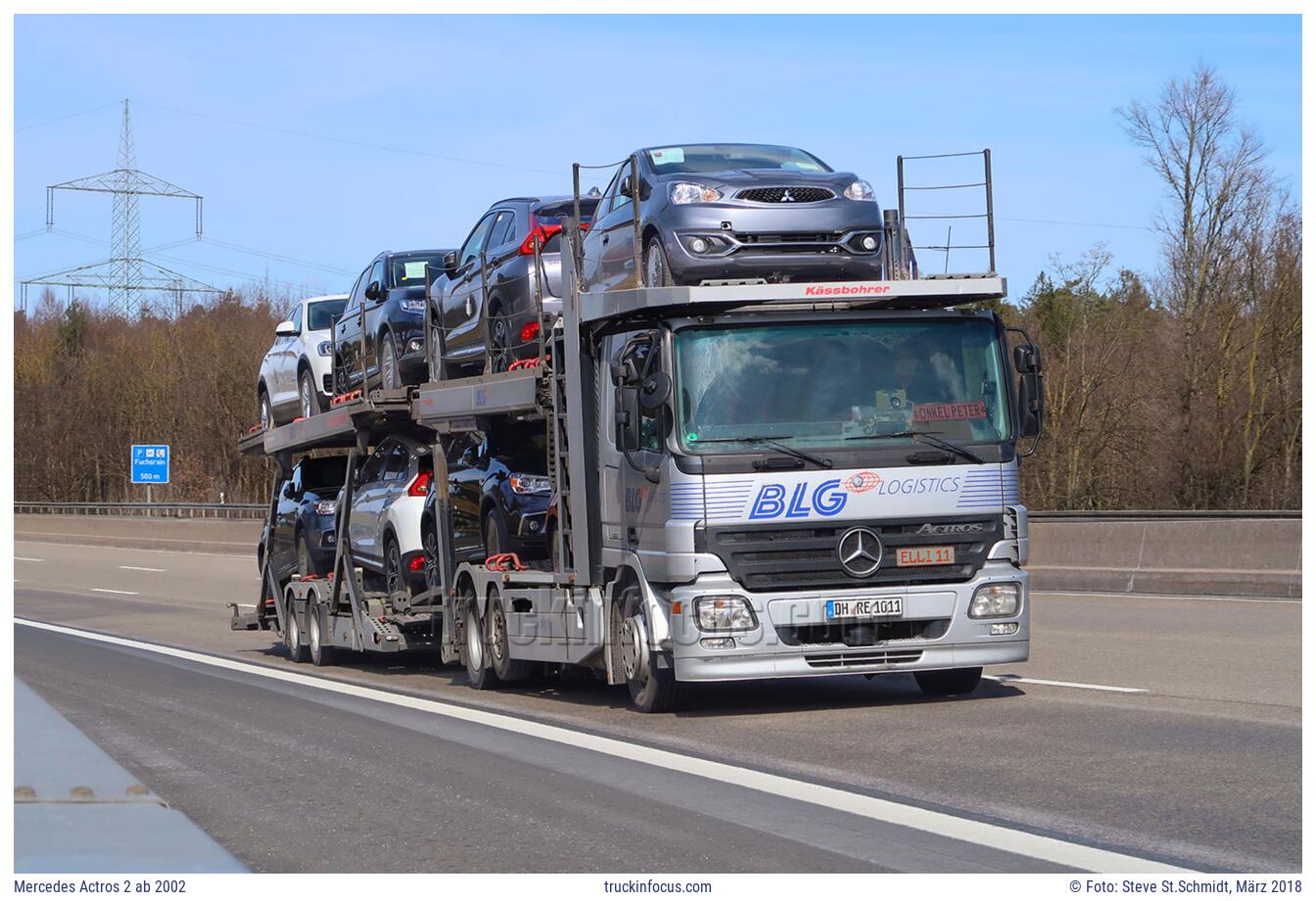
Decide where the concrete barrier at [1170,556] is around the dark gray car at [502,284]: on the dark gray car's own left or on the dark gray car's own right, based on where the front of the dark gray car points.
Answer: on the dark gray car's own right

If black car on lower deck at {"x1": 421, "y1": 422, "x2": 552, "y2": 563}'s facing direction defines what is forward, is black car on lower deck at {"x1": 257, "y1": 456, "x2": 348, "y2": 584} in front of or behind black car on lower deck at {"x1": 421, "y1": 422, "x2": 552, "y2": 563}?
behind

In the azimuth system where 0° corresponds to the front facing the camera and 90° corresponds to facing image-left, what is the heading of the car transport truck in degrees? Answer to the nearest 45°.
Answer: approximately 315°

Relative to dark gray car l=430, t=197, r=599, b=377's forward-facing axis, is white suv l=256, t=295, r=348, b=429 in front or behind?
in front

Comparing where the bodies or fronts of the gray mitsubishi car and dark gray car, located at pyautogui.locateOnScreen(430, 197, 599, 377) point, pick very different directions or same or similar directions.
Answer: very different directions

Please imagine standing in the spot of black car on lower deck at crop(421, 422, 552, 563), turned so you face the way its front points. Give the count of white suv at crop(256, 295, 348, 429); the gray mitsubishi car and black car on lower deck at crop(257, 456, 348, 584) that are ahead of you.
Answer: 1

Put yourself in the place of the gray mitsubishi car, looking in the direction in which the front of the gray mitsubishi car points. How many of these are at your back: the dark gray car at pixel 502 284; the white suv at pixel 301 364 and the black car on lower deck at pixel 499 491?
3

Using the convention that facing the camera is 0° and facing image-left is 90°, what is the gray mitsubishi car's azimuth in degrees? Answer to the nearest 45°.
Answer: approximately 315°

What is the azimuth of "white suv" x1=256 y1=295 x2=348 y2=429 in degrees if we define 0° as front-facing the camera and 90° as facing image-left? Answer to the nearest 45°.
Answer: approximately 315°
